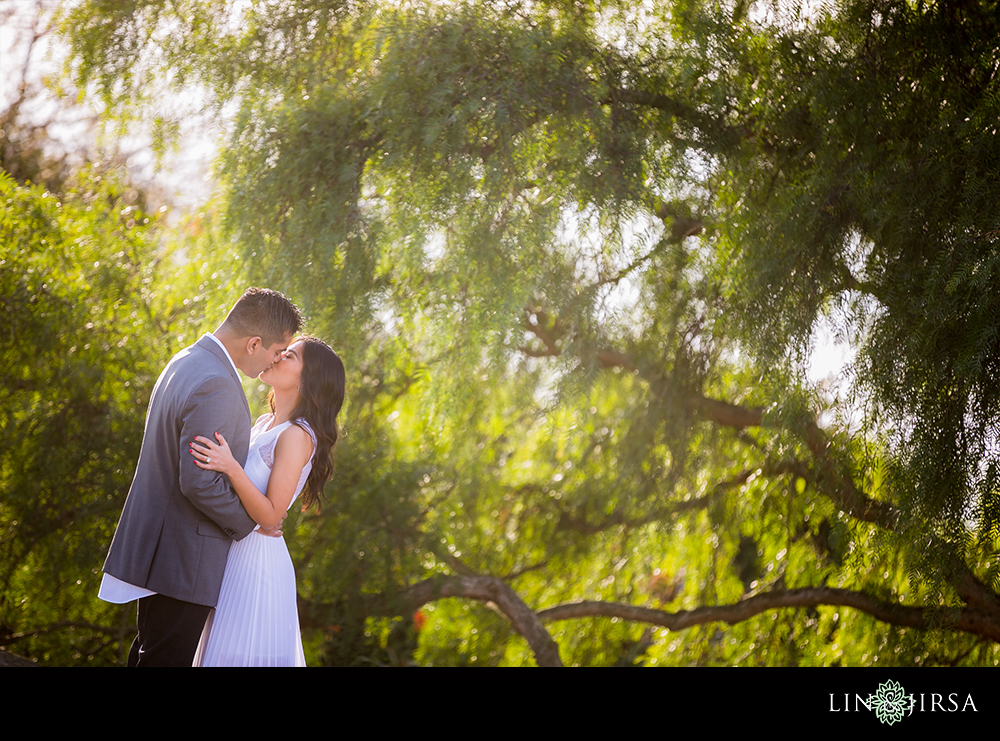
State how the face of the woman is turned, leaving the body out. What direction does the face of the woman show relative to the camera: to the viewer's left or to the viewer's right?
to the viewer's left

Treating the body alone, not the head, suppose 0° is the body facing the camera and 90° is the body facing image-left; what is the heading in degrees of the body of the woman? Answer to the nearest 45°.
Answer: approximately 90°

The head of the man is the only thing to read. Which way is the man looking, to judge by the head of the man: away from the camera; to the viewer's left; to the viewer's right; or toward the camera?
to the viewer's right

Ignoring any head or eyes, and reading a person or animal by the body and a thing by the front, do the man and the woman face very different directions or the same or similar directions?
very different directions

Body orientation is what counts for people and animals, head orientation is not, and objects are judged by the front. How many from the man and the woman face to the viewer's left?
1

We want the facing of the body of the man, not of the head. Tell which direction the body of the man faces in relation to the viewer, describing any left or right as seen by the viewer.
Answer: facing to the right of the viewer
